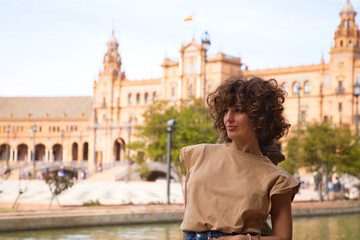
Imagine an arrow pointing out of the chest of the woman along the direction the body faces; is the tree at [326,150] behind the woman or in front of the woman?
behind

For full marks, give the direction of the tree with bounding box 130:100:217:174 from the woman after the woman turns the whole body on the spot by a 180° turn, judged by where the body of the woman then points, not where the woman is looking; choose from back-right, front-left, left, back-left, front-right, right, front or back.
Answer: front-left
